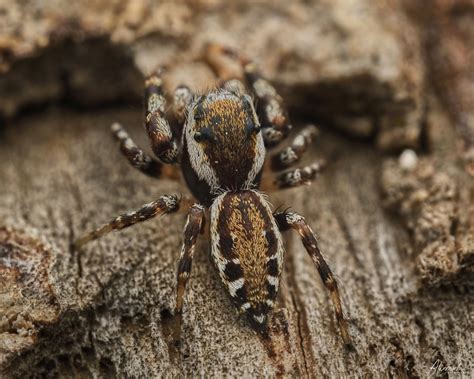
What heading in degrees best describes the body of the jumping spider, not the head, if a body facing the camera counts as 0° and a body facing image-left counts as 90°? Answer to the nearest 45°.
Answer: approximately 180°
